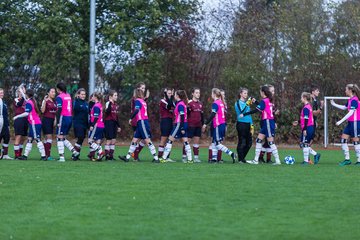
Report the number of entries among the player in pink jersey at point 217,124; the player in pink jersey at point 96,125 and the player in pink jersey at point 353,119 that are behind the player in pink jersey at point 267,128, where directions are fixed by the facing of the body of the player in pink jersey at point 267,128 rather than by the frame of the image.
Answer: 1

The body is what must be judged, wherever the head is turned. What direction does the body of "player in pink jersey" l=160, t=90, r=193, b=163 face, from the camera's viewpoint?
to the viewer's left

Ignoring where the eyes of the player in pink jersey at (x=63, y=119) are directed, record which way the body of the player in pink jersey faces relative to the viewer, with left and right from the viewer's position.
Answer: facing away from the viewer and to the left of the viewer

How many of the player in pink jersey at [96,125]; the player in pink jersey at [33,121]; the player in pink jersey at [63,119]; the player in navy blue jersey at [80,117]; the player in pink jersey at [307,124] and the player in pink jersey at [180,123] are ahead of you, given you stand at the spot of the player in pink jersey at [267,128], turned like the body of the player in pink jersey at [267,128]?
5

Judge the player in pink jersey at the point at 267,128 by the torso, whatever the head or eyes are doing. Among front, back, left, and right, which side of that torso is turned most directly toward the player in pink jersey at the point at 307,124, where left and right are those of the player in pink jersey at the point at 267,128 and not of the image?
back

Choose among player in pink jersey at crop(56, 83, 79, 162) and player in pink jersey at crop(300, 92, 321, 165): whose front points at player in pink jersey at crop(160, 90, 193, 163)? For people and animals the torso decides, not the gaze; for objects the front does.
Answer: player in pink jersey at crop(300, 92, 321, 165)

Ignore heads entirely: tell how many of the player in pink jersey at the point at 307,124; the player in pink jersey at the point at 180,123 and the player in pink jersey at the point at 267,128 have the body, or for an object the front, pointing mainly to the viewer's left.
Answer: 3

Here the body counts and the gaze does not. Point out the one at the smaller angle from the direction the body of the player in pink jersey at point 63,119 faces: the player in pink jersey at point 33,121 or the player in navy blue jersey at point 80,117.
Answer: the player in pink jersey

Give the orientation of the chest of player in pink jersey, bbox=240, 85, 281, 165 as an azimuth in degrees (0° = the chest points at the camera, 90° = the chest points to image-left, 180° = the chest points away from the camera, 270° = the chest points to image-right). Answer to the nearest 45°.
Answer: approximately 90°

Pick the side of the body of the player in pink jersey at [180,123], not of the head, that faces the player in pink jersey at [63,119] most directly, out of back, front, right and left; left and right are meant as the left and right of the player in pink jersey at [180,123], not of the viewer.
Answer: front

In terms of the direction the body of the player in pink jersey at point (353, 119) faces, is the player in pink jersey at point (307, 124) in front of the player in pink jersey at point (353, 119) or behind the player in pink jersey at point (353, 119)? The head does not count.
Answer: in front

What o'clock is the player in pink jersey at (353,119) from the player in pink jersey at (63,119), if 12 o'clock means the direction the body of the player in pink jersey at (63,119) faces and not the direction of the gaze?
the player in pink jersey at (353,119) is roughly at 5 o'clock from the player in pink jersey at (63,119).

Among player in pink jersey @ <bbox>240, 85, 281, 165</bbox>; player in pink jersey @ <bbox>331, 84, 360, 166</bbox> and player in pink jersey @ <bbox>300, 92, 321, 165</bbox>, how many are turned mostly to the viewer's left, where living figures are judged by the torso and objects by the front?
3

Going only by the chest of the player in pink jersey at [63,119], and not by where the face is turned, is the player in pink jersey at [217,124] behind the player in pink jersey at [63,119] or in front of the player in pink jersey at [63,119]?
behind

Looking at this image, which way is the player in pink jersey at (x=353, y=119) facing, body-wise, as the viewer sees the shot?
to the viewer's left

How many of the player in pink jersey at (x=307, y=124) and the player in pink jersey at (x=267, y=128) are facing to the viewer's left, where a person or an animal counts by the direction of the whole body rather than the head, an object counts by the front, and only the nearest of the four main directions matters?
2
